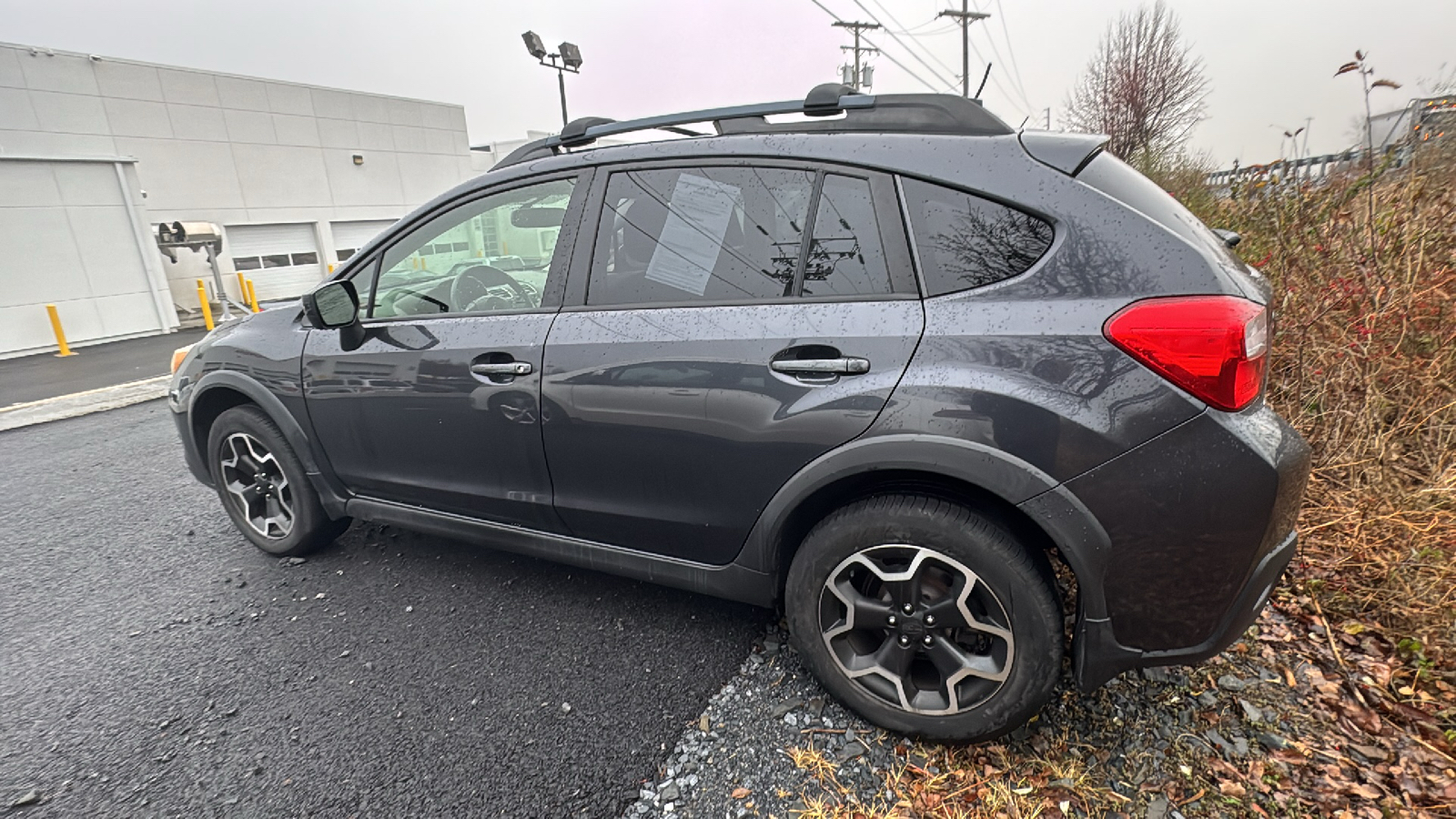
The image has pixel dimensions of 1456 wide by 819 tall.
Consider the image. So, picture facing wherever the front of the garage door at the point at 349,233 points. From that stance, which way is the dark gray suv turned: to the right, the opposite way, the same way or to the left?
the opposite way

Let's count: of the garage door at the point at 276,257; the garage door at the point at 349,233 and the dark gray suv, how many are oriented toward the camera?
2

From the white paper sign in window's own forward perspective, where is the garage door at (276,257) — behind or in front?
behind

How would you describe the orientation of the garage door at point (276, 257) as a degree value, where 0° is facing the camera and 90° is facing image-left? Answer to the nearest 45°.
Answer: approximately 0°

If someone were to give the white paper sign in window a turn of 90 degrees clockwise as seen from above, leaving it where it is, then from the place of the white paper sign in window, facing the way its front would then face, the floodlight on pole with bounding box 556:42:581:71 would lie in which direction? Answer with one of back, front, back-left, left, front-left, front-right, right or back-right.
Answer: right

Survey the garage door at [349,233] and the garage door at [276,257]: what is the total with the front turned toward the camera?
2

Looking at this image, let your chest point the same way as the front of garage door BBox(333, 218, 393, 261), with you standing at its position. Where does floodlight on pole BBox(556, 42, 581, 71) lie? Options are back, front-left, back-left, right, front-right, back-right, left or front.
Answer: front-left

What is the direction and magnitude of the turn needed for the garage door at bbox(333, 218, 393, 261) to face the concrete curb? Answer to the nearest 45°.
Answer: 0° — it already faces it

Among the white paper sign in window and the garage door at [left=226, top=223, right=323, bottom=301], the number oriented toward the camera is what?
2

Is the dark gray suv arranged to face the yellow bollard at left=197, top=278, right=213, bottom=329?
yes

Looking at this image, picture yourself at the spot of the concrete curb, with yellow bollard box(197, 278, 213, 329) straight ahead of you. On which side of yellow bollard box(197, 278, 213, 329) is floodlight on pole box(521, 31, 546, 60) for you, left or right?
right
